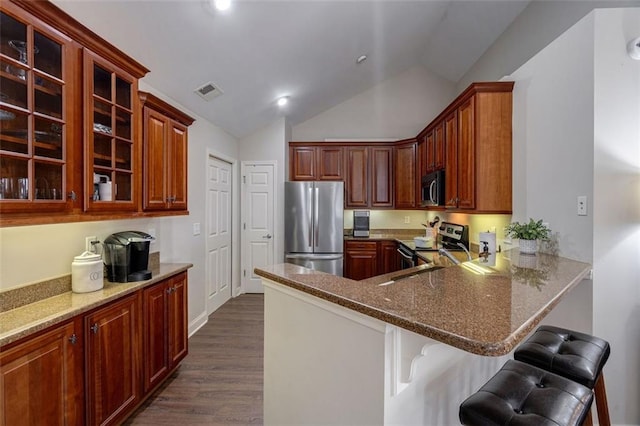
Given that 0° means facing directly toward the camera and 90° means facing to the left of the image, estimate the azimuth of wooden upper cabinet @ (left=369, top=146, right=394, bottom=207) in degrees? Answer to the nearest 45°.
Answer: approximately 0°

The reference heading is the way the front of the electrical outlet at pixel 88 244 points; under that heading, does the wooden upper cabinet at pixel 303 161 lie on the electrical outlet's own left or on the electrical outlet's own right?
on the electrical outlet's own left

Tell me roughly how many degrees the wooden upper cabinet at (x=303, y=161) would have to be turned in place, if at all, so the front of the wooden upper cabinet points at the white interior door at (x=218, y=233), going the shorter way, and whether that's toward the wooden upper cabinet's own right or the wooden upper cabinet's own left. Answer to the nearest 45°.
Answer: approximately 45° to the wooden upper cabinet's own right

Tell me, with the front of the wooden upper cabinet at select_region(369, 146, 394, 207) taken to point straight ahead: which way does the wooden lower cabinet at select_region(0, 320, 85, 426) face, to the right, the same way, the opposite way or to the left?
to the left

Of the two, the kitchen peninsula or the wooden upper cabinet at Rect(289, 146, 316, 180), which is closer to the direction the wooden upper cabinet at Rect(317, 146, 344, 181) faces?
the kitchen peninsula

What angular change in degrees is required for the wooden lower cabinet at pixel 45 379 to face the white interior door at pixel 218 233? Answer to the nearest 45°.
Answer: approximately 90° to its left

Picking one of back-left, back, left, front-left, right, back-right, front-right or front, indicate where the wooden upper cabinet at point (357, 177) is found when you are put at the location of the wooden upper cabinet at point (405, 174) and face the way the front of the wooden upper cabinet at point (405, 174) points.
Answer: front-right

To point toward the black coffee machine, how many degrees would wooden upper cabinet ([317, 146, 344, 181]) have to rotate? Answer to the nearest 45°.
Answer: approximately 45° to its right

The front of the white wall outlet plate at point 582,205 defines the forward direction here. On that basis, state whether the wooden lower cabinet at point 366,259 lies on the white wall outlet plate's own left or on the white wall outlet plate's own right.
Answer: on the white wall outlet plate's own right
